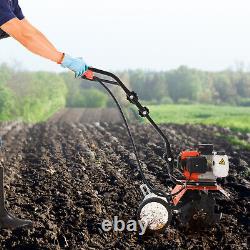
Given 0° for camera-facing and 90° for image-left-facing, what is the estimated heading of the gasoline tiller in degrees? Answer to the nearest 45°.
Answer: approximately 270°
